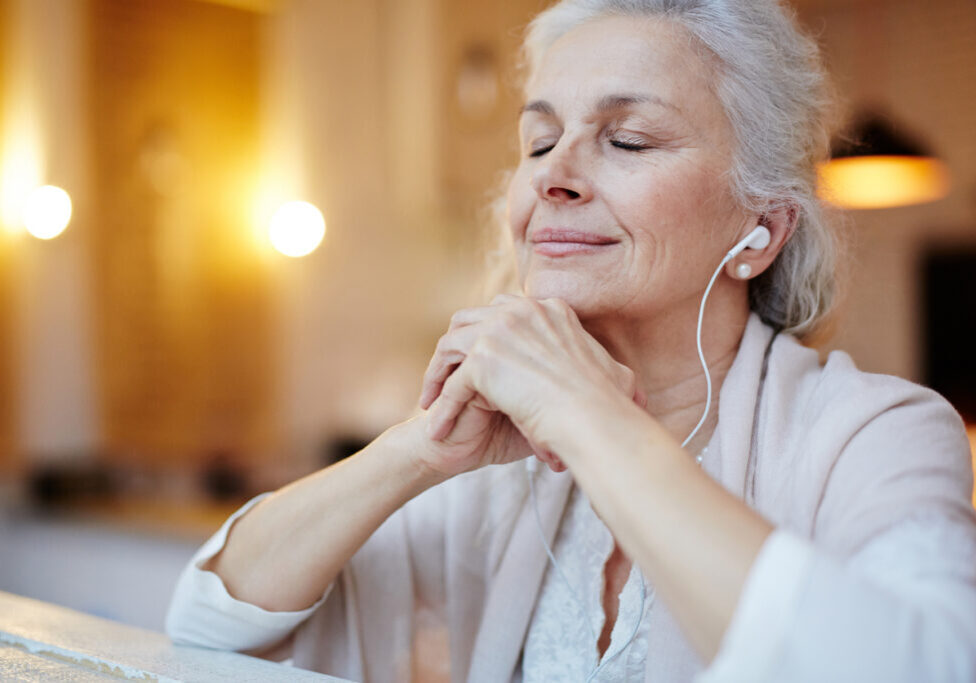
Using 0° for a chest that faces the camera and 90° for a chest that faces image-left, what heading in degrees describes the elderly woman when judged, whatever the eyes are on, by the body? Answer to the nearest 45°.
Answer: approximately 45°

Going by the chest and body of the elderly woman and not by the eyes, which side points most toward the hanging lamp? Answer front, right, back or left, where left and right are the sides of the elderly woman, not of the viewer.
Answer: back
